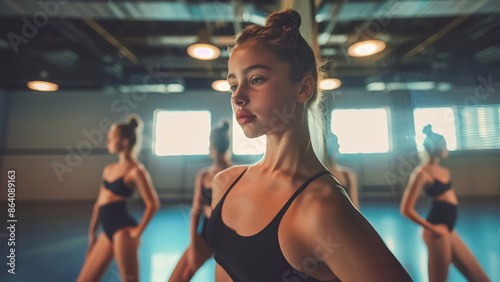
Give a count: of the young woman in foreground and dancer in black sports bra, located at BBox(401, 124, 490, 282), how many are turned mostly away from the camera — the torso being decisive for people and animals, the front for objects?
0

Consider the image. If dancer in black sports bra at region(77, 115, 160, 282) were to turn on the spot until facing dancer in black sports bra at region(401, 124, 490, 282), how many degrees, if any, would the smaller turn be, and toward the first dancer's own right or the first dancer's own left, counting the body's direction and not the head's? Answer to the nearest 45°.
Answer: approximately 90° to the first dancer's own left

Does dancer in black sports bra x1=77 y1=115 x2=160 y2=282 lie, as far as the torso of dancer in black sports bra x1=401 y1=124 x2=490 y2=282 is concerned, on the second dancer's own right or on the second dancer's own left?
on the second dancer's own right

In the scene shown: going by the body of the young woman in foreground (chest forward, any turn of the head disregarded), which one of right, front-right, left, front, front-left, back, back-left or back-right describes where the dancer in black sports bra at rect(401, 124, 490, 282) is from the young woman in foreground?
back

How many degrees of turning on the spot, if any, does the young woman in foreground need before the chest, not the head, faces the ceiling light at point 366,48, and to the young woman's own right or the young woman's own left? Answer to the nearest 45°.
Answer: approximately 180°

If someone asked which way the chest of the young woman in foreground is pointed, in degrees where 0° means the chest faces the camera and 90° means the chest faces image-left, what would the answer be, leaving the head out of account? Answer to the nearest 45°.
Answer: approximately 45°

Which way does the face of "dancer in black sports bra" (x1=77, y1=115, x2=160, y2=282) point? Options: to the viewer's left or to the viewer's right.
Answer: to the viewer's left

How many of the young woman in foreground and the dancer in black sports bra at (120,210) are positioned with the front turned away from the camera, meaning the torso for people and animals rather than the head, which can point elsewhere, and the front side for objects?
0

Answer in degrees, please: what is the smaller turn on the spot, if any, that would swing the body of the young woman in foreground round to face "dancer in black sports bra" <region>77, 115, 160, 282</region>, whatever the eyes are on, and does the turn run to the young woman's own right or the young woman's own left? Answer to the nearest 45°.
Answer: approximately 90° to the young woman's own right
